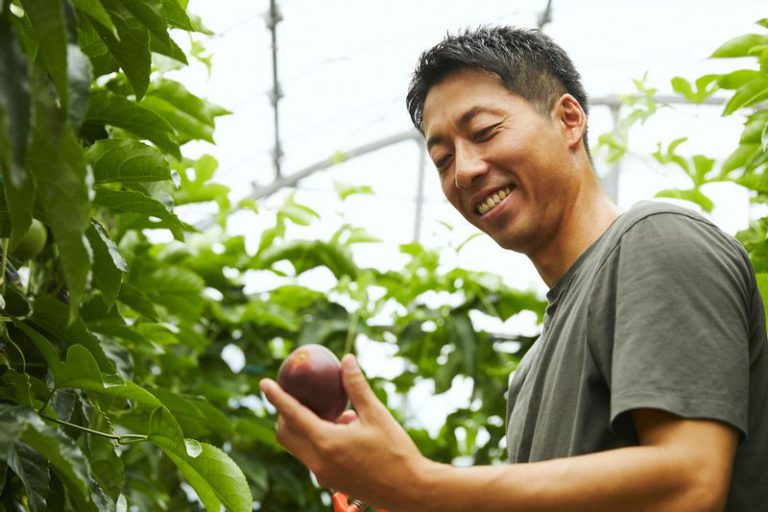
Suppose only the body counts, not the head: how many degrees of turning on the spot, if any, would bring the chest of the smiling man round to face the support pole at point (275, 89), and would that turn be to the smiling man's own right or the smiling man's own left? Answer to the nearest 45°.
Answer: approximately 90° to the smiling man's own right

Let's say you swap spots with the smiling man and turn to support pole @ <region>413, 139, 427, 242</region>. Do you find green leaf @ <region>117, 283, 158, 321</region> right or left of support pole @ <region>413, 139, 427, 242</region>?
left

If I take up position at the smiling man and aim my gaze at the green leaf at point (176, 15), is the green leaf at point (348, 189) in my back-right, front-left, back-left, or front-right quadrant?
front-right

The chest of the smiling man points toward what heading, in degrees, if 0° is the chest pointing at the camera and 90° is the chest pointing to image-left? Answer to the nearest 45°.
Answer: approximately 90°

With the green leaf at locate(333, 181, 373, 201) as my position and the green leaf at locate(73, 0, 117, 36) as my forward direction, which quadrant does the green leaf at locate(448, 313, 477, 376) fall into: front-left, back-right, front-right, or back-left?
front-left

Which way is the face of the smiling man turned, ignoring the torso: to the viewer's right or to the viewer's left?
to the viewer's left

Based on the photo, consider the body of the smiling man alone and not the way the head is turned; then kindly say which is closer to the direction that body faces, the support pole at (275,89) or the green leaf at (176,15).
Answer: the green leaf

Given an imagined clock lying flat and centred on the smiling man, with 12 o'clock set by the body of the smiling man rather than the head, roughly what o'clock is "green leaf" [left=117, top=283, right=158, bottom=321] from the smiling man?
The green leaf is roughly at 1 o'clock from the smiling man.

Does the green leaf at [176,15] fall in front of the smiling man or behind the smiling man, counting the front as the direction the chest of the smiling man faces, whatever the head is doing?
in front

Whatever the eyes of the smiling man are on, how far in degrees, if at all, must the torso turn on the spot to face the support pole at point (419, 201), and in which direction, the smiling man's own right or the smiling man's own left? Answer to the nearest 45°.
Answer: approximately 90° to the smiling man's own right

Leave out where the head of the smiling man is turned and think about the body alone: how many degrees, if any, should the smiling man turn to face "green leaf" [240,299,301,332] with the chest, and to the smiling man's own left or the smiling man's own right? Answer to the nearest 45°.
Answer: approximately 45° to the smiling man's own right

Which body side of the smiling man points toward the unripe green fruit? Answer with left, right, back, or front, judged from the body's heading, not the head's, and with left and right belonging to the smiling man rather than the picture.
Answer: front
